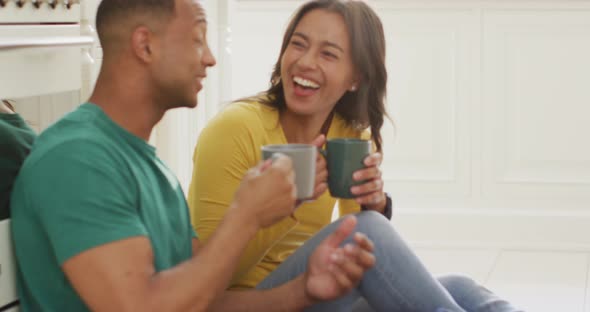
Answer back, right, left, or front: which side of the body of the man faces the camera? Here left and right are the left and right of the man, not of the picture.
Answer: right

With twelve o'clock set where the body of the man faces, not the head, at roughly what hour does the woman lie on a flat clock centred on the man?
The woman is roughly at 10 o'clock from the man.

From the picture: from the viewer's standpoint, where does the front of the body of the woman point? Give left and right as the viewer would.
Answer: facing the viewer and to the right of the viewer

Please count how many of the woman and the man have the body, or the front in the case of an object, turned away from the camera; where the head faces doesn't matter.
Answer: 0

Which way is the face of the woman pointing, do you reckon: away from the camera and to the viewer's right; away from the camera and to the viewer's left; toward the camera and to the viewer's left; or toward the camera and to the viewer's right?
toward the camera and to the viewer's left

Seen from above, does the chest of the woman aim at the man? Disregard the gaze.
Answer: no
